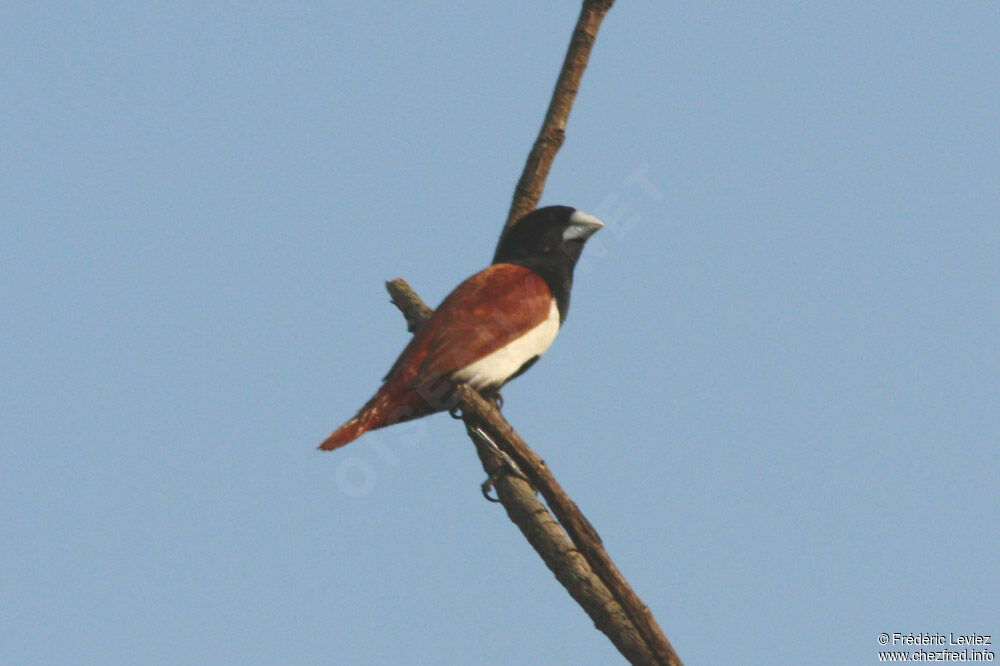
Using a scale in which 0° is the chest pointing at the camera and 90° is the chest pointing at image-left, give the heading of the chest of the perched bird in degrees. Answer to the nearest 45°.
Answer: approximately 270°
